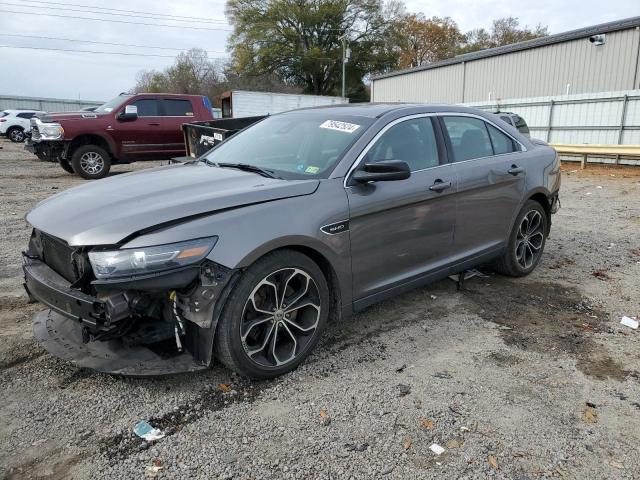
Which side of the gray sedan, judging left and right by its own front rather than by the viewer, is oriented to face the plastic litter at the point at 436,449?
left

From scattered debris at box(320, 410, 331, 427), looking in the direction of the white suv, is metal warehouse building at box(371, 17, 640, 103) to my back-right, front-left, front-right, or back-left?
front-right

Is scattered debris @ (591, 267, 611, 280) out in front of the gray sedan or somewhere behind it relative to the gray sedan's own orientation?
behind

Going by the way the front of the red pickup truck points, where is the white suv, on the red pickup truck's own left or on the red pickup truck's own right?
on the red pickup truck's own right

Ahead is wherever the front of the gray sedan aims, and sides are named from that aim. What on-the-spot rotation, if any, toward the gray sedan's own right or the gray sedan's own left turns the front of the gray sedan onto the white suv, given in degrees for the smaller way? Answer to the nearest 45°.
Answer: approximately 90° to the gray sedan's own right

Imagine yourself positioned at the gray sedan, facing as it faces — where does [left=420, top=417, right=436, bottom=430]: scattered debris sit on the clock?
The scattered debris is roughly at 9 o'clock from the gray sedan.

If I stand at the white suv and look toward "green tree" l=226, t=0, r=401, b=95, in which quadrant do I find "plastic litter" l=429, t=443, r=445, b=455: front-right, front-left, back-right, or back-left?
back-right

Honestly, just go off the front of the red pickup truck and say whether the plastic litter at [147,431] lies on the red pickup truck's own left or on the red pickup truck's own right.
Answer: on the red pickup truck's own left

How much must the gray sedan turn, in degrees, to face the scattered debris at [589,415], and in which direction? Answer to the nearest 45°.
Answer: approximately 135° to its left

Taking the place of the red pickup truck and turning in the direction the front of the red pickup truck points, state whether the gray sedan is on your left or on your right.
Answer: on your left

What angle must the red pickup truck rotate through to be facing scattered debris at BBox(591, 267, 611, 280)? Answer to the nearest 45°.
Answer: approximately 90° to its left

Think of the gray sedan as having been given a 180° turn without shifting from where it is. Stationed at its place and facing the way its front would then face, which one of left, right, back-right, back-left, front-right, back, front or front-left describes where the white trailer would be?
front-left

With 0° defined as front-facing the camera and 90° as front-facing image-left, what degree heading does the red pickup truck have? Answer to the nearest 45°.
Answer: approximately 45°
